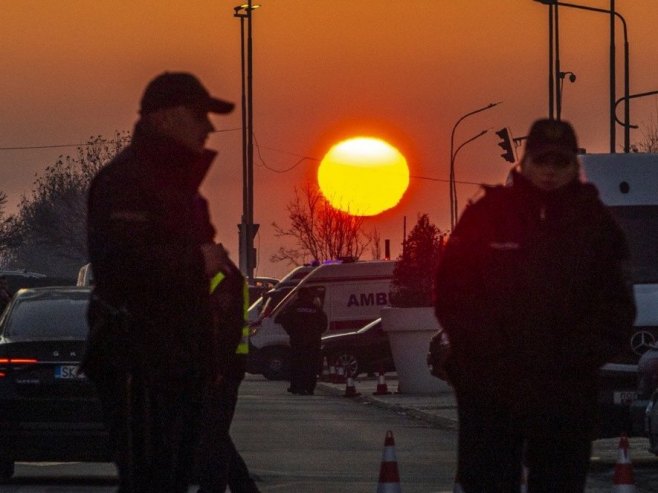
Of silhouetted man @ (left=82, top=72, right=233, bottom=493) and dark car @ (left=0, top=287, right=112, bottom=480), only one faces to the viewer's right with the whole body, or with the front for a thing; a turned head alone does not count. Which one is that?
the silhouetted man

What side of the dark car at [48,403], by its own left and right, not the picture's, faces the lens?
back

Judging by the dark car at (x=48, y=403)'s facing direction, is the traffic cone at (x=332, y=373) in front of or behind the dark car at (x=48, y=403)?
in front

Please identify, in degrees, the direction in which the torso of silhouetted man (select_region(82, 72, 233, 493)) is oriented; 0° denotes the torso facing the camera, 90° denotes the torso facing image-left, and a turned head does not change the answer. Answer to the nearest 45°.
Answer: approximately 270°

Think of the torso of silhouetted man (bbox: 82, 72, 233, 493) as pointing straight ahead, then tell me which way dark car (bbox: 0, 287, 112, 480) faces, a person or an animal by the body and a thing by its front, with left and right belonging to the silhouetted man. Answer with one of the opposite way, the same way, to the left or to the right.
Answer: to the left

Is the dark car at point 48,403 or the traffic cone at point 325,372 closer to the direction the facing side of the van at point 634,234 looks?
the dark car

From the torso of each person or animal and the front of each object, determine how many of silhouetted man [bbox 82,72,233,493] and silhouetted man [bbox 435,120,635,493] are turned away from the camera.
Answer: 0
